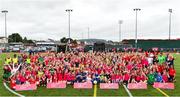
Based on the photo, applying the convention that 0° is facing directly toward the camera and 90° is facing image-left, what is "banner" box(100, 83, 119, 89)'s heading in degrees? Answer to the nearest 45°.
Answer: approximately 0°

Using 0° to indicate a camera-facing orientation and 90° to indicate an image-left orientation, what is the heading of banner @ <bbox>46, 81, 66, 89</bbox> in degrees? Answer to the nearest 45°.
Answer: approximately 0°

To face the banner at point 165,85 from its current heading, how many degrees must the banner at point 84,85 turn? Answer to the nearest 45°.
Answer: approximately 90° to its left

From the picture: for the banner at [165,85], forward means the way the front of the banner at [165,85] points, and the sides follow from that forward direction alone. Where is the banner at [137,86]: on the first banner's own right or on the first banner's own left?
on the first banner's own right

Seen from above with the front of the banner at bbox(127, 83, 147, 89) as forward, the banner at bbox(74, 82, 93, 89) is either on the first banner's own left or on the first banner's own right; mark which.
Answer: on the first banner's own right

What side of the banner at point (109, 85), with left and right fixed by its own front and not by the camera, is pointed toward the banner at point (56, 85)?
right

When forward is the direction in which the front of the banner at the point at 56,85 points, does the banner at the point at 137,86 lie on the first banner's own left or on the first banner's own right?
on the first banner's own left

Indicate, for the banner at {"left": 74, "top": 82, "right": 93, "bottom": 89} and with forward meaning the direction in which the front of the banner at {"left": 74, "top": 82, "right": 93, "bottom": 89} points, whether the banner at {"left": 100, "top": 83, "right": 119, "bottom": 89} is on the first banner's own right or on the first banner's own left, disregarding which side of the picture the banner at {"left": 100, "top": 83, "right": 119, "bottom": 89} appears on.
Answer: on the first banner's own left
